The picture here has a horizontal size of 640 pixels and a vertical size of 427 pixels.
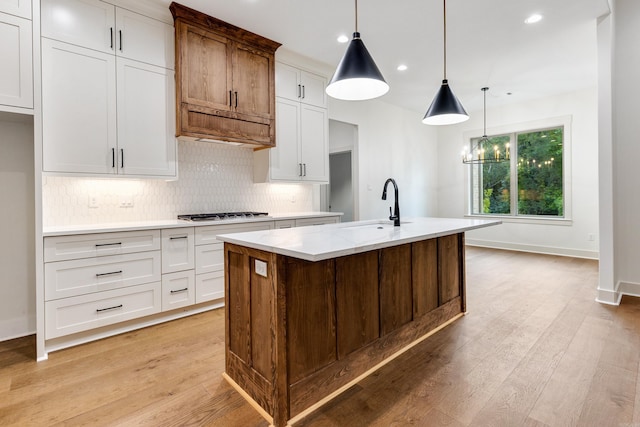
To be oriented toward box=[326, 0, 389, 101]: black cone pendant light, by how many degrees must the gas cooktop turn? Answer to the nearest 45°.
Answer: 0° — it already faces it

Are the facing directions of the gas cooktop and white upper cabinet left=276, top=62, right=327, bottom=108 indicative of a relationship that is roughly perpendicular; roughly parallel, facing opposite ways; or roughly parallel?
roughly parallel

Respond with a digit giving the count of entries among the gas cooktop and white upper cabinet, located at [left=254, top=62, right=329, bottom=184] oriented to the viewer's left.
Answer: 0

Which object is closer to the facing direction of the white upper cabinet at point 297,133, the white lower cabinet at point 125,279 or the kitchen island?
the kitchen island

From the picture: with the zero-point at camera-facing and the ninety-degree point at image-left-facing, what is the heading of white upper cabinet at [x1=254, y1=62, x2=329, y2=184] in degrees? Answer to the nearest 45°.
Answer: approximately 315°

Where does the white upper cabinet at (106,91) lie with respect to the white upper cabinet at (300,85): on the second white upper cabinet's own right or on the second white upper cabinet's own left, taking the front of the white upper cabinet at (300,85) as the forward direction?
on the second white upper cabinet's own right

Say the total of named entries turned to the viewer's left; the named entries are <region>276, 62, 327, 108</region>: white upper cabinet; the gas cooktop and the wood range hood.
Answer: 0

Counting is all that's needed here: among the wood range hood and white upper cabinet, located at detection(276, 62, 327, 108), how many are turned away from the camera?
0

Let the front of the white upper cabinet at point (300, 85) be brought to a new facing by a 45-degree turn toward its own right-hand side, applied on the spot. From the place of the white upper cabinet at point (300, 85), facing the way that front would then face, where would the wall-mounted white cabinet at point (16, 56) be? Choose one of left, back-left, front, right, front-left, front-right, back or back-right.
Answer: front-right

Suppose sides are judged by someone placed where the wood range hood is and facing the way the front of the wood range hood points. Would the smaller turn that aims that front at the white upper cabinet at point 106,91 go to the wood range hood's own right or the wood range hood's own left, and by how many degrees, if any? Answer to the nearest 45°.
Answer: approximately 135° to the wood range hood's own right

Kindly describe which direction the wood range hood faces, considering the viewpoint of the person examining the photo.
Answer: facing the viewer and to the right of the viewer

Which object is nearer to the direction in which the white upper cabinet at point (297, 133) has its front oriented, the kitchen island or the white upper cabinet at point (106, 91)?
the kitchen island

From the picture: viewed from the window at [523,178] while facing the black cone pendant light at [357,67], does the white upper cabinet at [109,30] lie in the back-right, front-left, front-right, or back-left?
front-right

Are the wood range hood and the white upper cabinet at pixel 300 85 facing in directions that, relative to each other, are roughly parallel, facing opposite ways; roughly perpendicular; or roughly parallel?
roughly parallel

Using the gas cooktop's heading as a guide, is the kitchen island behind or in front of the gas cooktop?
in front
